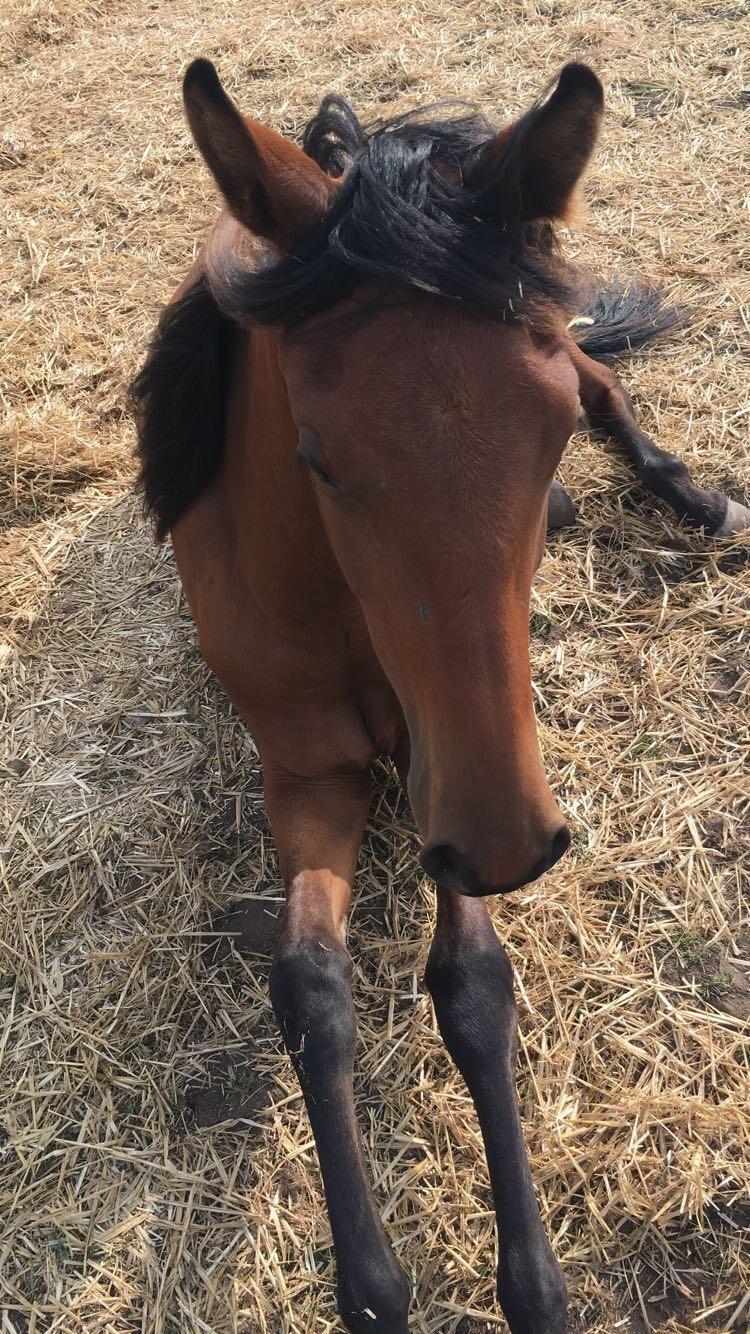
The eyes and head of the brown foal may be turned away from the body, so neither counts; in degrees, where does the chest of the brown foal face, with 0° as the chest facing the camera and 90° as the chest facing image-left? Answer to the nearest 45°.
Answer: approximately 0°
